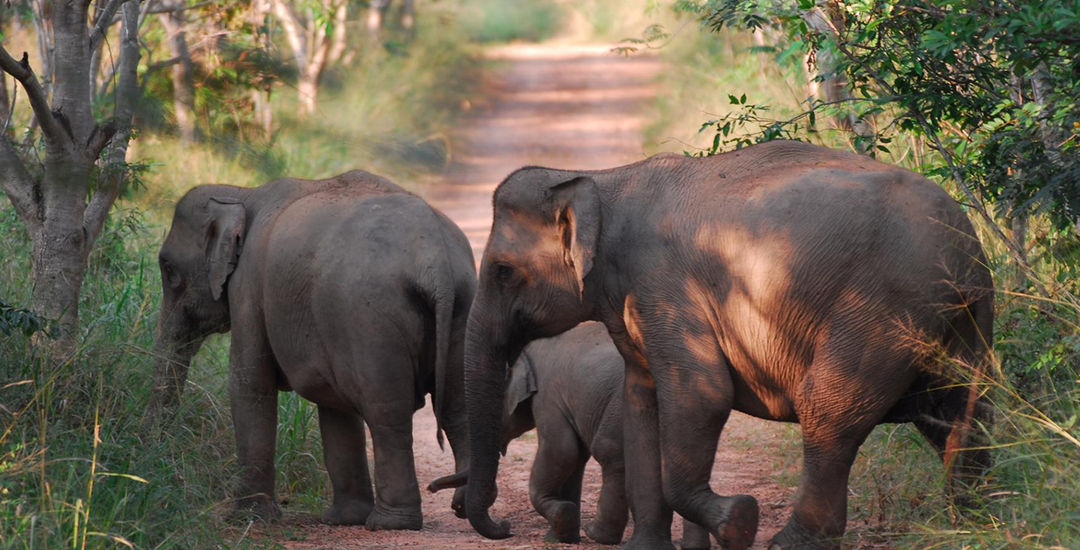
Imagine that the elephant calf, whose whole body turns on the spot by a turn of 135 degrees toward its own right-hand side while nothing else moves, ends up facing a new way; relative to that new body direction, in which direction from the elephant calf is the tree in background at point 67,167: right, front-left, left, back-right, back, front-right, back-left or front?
back-left

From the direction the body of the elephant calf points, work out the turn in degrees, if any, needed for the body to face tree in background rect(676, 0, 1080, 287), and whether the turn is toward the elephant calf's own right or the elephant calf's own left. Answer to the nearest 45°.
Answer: approximately 180°

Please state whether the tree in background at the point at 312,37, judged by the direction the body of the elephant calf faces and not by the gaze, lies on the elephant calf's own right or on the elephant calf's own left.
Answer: on the elephant calf's own right

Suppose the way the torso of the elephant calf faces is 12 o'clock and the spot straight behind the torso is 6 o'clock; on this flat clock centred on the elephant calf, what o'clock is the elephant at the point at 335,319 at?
The elephant is roughly at 12 o'clock from the elephant calf.

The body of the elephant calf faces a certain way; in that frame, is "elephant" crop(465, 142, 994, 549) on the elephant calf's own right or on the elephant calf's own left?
on the elephant calf's own left

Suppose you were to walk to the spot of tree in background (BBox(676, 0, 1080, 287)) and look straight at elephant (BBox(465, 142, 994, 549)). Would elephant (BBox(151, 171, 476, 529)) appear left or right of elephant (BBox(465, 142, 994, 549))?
right

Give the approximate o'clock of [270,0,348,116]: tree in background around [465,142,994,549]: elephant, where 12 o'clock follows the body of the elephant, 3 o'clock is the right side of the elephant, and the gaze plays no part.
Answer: The tree in background is roughly at 2 o'clock from the elephant.

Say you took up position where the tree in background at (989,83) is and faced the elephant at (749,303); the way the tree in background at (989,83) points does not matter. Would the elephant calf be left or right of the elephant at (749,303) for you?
right

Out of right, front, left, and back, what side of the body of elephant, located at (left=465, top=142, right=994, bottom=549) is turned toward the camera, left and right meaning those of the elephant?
left

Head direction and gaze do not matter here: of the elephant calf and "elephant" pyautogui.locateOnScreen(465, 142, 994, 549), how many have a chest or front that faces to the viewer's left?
2

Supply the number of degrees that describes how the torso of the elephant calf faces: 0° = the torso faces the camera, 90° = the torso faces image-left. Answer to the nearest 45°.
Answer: approximately 90°
